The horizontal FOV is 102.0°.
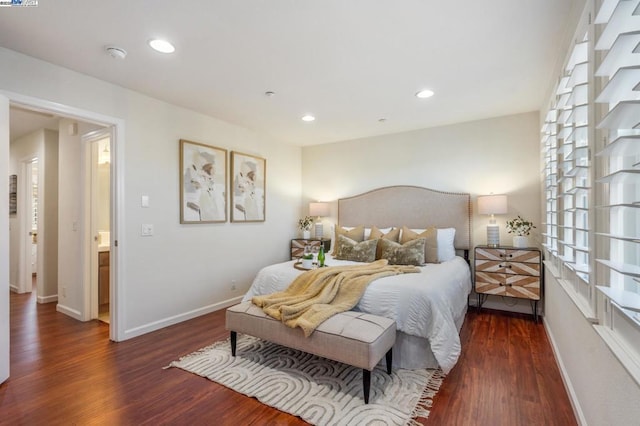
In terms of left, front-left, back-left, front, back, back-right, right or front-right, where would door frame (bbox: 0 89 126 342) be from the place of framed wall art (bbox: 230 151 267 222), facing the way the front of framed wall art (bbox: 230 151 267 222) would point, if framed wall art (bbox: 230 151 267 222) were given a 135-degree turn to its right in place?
front-left

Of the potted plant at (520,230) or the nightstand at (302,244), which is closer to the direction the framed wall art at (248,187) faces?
the potted plant

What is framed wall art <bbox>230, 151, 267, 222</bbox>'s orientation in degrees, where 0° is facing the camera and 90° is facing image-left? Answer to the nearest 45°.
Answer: approximately 315°

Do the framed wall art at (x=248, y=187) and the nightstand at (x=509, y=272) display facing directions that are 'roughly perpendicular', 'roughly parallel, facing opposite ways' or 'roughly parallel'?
roughly perpendicular

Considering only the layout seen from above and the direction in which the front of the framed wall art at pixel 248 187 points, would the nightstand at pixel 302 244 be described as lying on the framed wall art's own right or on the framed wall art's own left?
on the framed wall art's own left

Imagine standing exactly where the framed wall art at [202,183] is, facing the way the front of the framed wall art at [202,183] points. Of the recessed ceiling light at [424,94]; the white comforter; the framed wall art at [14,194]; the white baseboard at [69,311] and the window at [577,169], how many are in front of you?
3

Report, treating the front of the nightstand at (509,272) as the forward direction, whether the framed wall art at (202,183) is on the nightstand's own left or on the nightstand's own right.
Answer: on the nightstand's own right

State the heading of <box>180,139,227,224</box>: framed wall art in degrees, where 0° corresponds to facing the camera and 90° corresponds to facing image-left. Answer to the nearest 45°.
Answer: approximately 315°
